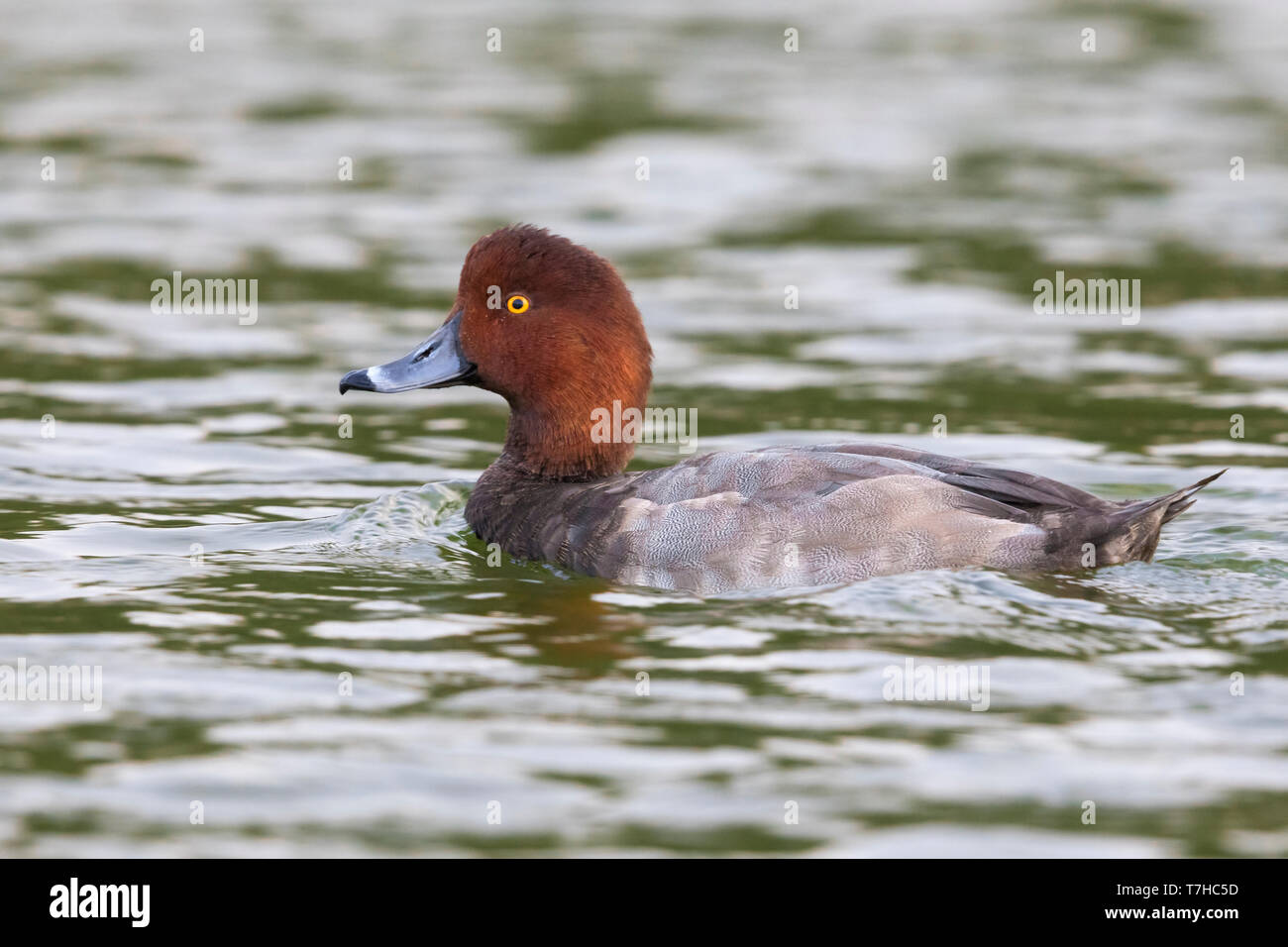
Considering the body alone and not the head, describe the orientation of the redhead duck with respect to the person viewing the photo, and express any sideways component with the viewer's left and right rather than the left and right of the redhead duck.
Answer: facing to the left of the viewer
